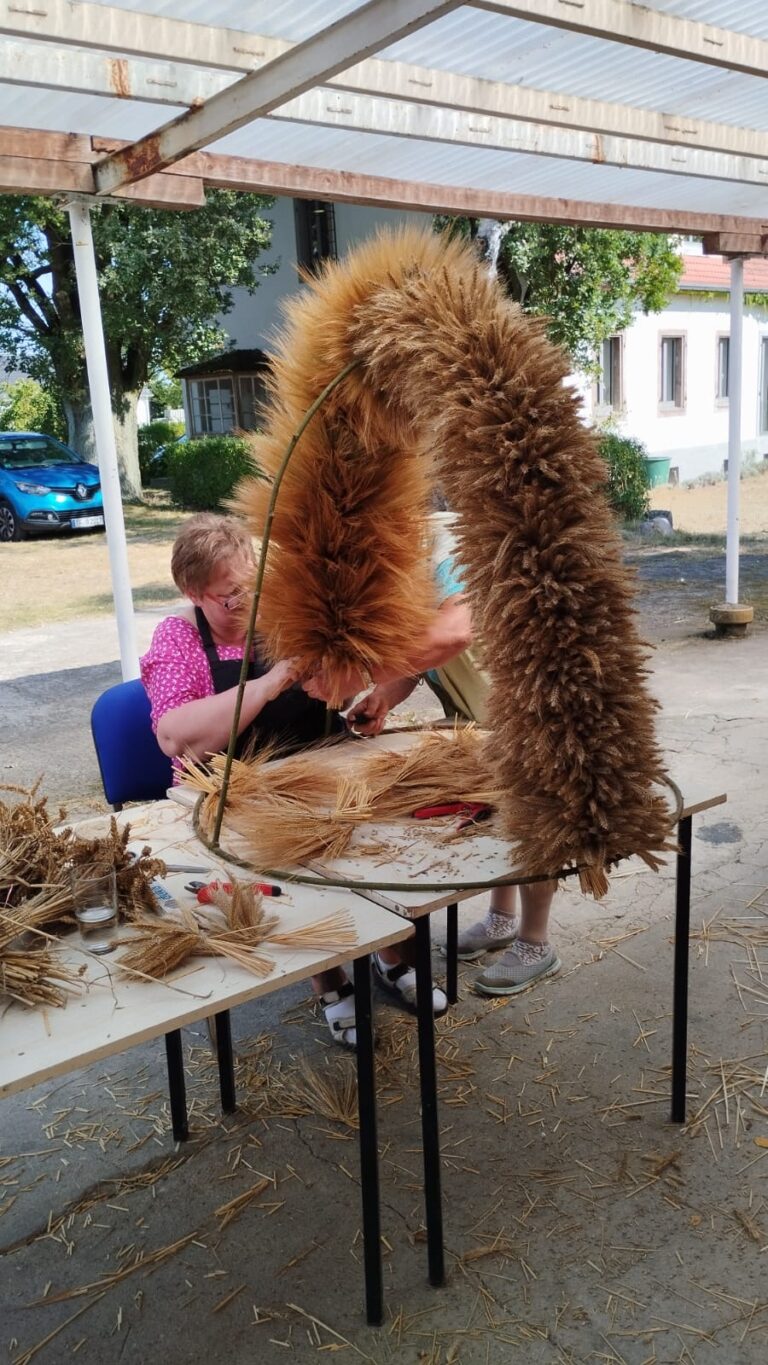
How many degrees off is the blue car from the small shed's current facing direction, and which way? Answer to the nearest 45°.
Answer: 0° — it already faces it

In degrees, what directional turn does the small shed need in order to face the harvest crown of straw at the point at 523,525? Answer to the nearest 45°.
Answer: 0° — it already faces it

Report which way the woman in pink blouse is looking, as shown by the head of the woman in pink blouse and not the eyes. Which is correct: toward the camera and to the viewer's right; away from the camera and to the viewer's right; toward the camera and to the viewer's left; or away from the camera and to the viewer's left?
toward the camera and to the viewer's right

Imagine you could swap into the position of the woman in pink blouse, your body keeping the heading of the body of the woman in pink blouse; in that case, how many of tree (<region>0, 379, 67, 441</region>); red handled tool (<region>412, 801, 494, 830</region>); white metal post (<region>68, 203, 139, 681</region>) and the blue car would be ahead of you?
1

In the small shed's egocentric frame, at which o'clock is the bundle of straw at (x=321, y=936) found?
The bundle of straw is roughly at 12 o'clock from the small shed.

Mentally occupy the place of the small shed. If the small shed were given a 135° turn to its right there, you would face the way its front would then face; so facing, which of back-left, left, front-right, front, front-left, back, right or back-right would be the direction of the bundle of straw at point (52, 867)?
back-left

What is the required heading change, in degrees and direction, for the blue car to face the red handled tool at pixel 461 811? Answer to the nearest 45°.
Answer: approximately 45° to its right

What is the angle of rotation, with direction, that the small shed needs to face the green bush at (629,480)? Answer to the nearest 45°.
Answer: approximately 45° to its left

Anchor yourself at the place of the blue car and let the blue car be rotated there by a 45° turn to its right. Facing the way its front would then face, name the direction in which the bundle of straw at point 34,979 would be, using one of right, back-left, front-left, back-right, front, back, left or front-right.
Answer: front

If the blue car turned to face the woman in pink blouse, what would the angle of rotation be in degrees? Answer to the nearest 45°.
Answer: approximately 45° to its right

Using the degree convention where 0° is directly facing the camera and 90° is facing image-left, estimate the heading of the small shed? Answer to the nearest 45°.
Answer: approximately 0°

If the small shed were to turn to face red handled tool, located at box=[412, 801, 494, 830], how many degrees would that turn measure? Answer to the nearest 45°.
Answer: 0° — it already faces it

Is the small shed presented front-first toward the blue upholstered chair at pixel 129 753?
yes

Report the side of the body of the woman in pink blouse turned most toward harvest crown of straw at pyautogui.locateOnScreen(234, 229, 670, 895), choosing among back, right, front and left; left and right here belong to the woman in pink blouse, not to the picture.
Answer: front

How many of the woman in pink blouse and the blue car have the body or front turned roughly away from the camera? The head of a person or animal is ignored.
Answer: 0

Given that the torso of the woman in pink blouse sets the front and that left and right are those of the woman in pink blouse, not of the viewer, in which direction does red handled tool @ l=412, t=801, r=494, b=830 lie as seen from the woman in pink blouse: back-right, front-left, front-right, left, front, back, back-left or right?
front

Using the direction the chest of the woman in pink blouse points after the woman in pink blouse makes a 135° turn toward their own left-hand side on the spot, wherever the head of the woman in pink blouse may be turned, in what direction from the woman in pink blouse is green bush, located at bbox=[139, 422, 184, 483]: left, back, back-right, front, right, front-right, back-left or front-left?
front

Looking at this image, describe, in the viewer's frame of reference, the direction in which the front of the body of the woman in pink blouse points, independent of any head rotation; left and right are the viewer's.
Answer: facing the viewer and to the right of the viewer
